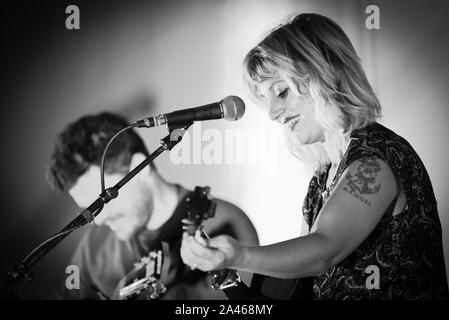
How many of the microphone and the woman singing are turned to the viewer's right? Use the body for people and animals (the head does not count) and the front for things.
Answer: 1

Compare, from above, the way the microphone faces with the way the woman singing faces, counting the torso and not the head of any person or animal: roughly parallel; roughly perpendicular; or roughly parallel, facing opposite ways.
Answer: roughly parallel, facing opposite ways

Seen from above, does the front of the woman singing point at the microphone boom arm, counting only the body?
yes

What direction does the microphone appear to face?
to the viewer's right

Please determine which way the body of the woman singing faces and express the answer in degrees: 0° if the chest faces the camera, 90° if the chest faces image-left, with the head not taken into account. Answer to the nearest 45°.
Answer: approximately 90°
